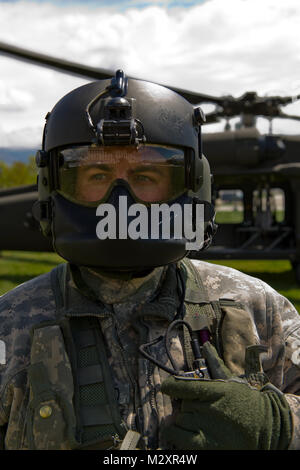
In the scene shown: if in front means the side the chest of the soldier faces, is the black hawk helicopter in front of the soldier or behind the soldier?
behind

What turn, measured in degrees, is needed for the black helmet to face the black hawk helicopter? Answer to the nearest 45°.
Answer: approximately 180°

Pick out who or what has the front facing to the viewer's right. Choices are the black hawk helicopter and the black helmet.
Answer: the black hawk helicopter

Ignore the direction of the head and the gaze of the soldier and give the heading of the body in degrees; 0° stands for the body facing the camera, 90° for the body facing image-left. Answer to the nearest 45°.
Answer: approximately 0°

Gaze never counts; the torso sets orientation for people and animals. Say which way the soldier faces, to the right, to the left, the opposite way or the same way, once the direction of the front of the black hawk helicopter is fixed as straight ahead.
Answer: to the right

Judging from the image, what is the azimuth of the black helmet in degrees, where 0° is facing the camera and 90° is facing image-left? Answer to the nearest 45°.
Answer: approximately 0°

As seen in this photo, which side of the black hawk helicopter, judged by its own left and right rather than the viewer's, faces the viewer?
right

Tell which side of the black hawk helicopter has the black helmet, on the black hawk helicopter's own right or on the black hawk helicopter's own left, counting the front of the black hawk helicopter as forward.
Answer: on the black hawk helicopter's own right

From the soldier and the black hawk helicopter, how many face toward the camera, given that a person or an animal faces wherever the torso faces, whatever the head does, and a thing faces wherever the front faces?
1

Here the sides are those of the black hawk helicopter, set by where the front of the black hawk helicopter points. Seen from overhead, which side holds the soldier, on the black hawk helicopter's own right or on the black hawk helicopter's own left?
on the black hawk helicopter's own right

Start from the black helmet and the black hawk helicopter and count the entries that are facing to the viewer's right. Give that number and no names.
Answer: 1

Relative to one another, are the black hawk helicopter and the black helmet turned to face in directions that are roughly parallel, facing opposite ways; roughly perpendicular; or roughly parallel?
roughly perpendicular
